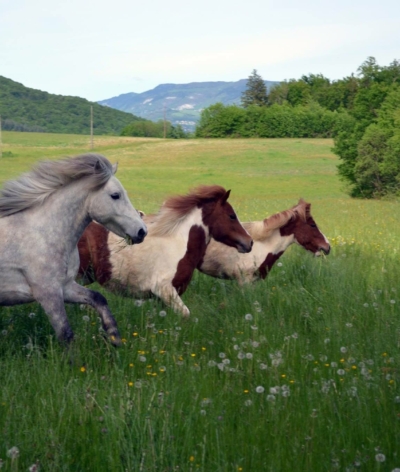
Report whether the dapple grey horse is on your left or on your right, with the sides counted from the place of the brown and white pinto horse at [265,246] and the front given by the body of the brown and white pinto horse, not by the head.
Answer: on your right

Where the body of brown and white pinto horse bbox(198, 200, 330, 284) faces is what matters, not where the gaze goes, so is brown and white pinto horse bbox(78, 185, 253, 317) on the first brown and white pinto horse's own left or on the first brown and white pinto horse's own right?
on the first brown and white pinto horse's own right

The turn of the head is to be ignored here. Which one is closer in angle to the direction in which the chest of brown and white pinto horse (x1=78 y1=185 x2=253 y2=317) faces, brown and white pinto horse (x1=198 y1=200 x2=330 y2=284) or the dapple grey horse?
the brown and white pinto horse

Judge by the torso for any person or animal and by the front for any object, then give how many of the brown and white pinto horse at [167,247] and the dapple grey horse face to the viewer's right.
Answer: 2

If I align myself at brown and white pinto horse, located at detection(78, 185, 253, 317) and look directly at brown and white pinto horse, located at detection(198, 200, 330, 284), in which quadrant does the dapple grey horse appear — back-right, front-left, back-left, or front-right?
back-right

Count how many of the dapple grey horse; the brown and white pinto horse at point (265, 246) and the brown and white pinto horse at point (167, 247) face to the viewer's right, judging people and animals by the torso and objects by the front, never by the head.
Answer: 3

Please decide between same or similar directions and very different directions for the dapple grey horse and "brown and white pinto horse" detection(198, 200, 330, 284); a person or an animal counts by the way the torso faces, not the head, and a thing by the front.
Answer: same or similar directions

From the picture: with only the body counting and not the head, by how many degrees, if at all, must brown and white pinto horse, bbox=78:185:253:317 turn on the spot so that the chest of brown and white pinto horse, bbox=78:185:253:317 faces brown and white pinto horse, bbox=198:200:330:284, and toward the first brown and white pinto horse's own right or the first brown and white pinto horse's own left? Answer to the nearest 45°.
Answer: approximately 45° to the first brown and white pinto horse's own left

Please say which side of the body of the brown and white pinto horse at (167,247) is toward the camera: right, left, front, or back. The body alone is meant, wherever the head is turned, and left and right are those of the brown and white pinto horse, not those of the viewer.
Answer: right

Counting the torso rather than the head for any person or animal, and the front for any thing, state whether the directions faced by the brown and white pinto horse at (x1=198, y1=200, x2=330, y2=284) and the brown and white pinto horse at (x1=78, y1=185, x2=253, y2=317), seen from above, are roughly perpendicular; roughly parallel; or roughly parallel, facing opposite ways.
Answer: roughly parallel

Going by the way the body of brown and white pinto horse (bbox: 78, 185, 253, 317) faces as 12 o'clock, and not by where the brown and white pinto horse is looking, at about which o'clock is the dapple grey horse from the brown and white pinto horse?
The dapple grey horse is roughly at 4 o'clock from the brown and white pinto horse.

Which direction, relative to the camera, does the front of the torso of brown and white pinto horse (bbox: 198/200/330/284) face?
to the viewer's right

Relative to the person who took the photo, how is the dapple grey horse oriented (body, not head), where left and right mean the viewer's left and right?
facing to the right of the viewer
